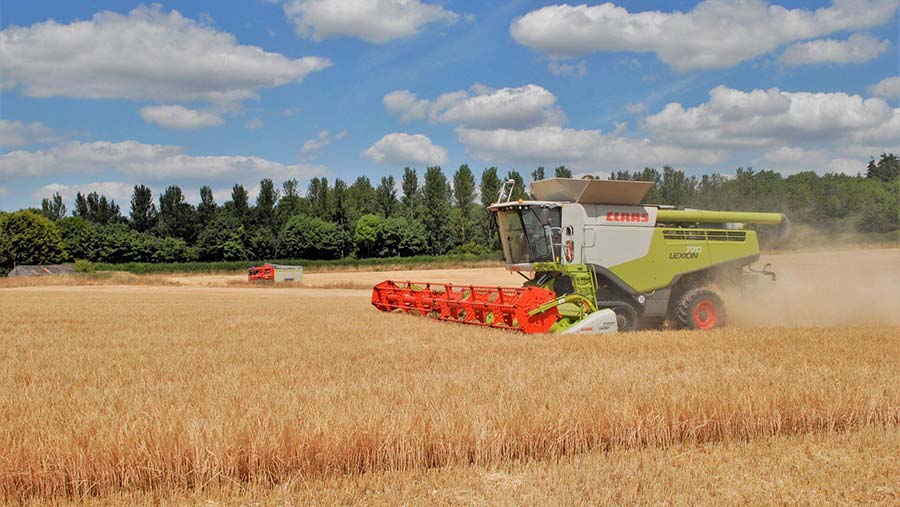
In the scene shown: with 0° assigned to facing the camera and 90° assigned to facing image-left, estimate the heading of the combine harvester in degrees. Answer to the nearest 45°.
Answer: approximately 45°
